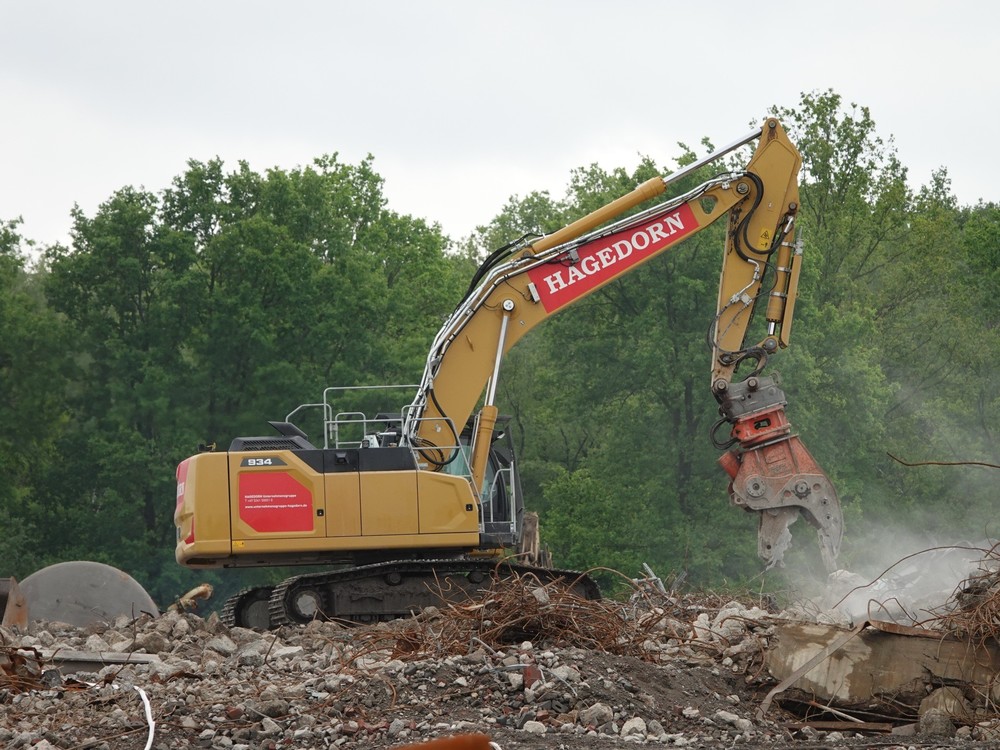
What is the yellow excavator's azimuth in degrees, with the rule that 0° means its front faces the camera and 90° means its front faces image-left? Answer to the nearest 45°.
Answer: approximately 270°
